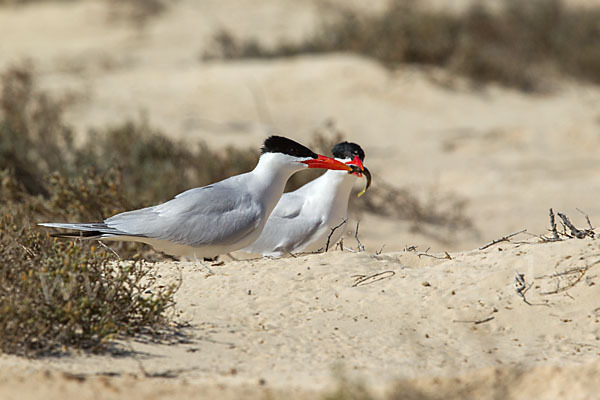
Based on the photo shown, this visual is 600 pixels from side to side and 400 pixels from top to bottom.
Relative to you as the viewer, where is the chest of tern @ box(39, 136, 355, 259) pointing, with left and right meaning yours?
facing to the right of the viewer

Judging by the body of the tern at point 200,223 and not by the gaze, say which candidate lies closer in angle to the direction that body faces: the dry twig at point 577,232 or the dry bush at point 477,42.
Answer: the dry twig

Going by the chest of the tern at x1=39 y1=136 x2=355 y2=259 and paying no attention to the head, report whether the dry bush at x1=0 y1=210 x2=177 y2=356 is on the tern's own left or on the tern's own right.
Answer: on the tern's own right

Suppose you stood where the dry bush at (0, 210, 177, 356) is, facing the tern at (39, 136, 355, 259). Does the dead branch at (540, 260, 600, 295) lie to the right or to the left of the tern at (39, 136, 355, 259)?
right

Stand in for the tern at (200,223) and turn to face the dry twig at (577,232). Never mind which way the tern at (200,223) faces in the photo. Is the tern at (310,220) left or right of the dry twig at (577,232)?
left

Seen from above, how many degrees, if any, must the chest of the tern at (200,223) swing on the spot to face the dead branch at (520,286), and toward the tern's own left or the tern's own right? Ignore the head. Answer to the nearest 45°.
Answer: approximately 45° to the tern's own right

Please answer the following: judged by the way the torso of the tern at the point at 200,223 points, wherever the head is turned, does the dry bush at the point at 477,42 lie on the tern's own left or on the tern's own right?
on the tern's own left

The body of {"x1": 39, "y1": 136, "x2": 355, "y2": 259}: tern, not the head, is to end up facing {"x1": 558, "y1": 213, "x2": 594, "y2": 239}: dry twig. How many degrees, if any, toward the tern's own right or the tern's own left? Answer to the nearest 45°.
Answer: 0° — it already faces it

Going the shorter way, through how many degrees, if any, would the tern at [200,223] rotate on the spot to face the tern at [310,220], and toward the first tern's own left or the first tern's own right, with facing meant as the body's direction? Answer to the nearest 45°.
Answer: approximately 45° to the first tern's own left

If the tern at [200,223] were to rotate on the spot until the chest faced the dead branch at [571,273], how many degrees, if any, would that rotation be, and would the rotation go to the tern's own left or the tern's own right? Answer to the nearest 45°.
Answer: approximately 45° to the tern's own right
